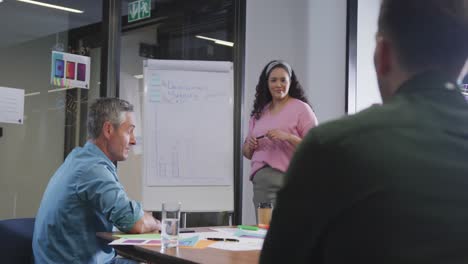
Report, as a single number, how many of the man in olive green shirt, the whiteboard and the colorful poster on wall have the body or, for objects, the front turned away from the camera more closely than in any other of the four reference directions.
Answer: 1

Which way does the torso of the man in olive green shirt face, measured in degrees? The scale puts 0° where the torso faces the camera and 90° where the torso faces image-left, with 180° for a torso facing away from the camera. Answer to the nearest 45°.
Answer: approximately 180°

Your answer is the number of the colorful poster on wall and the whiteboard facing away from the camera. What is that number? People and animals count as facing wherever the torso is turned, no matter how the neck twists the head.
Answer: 0

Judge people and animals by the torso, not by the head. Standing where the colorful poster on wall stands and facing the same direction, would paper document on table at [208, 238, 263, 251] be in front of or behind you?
in front

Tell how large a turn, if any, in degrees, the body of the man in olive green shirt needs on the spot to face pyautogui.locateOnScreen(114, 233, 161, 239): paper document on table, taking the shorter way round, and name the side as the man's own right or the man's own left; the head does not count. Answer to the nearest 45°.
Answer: approximately 45° to the man's own left

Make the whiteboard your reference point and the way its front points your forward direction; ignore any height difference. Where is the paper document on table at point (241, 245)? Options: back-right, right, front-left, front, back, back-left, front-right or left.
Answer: front

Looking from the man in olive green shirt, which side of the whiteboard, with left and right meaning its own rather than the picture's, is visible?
front

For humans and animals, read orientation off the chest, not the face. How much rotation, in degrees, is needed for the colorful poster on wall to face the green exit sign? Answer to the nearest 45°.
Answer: approximately 90° to its left

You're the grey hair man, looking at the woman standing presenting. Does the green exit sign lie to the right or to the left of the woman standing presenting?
left

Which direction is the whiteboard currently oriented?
toward the camera

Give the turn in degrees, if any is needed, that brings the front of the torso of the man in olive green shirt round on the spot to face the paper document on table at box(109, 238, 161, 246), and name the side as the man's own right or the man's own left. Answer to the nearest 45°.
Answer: approximately 45° to the man's own left

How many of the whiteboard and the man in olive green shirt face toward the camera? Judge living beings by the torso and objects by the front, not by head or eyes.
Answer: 1

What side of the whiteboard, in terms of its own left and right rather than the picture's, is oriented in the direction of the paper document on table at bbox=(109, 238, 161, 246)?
front

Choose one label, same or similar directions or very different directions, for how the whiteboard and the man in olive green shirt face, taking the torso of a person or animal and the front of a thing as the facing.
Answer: very different directions
